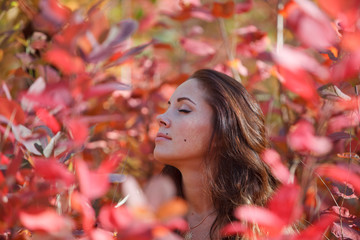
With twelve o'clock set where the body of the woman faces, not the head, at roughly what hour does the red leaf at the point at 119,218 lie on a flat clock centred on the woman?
The red leaf is roughly at 11 o'clock from the woman.

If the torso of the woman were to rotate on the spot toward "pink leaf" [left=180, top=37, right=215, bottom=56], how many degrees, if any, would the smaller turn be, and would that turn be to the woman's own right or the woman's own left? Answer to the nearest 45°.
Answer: approximately 135° to the woman's own right

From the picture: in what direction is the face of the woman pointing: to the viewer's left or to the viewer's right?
to the viewer's left

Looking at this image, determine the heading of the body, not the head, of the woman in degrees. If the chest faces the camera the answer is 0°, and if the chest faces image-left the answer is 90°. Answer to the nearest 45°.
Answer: approximately 45°

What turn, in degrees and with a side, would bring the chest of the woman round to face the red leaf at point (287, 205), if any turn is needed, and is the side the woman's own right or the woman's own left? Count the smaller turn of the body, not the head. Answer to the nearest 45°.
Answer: approximately 45° to the woman's own left
